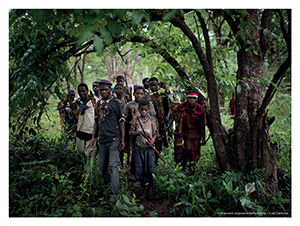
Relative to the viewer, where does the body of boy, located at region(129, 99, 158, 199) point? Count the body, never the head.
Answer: toward the camera

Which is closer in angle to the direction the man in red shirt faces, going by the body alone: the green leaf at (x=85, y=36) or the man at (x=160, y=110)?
the green leaf

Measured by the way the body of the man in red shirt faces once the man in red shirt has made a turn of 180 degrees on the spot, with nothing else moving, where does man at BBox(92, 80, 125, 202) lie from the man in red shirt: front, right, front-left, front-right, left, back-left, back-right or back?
back-left

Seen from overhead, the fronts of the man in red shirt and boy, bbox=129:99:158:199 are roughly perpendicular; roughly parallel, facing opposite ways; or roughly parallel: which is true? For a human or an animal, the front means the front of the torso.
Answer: roughly parallel
